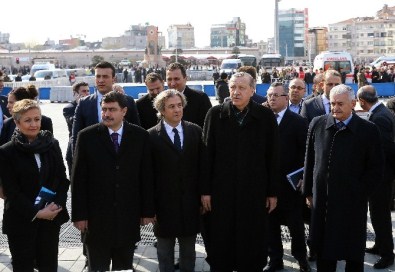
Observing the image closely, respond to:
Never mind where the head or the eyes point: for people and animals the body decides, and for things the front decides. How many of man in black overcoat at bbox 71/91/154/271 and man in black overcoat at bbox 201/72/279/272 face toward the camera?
2

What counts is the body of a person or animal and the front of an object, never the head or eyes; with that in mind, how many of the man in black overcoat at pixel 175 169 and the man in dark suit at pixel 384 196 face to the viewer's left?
1

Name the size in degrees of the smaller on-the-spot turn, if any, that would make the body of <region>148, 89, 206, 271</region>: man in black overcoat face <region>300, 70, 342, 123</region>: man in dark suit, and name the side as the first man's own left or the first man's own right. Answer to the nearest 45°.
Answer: approximately 135° to the first man's own left

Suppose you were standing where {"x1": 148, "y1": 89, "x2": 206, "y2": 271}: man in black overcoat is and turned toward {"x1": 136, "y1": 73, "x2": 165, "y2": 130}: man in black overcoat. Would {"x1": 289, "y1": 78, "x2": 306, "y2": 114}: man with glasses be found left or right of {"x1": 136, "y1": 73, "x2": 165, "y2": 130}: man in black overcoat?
right

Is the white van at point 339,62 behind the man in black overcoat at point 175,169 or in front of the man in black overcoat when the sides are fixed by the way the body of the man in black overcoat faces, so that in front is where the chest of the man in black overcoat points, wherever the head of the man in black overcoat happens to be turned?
behind

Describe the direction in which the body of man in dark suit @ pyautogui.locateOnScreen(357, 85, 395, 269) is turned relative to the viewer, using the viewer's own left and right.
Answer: facing to the left of the viewer

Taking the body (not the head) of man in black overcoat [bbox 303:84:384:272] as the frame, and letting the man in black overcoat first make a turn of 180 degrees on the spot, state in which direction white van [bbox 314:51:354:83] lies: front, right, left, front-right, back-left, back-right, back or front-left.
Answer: front-left

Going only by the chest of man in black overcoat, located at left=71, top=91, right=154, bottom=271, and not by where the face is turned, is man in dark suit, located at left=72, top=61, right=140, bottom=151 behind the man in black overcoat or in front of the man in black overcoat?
behind

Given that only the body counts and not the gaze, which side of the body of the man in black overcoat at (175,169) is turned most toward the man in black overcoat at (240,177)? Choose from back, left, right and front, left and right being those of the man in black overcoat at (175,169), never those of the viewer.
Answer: left

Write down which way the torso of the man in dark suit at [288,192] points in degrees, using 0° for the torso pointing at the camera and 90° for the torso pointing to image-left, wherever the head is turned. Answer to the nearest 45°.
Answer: approximately 45°

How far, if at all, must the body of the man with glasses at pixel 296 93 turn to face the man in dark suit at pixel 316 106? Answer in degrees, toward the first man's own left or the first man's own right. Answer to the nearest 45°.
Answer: approximately 90° to the first man's own left

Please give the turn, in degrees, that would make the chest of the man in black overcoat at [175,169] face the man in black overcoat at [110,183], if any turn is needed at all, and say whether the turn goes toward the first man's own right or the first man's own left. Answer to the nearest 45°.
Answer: approximately 45° to the first man's own right
